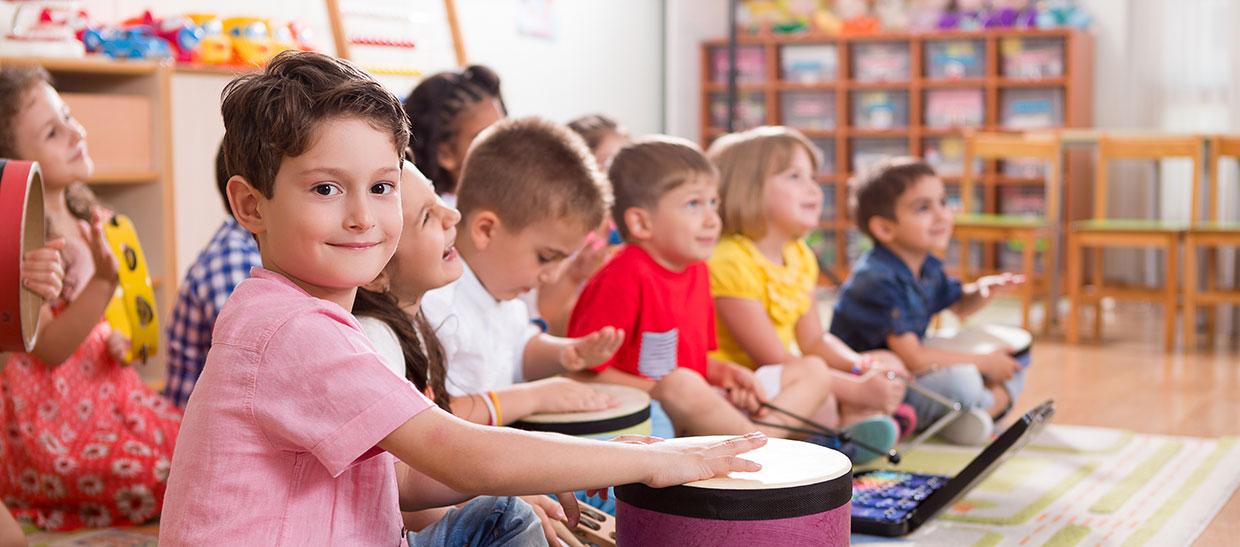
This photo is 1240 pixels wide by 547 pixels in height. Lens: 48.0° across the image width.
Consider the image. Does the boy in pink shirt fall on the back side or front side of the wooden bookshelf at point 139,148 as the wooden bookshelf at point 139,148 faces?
on the front side

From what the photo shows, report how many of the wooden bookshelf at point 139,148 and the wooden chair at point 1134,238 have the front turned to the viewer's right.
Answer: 0

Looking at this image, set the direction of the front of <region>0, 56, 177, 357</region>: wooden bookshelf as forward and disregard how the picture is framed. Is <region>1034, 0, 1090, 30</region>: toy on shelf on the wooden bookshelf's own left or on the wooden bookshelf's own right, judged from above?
on the wooden bookshelf's own left

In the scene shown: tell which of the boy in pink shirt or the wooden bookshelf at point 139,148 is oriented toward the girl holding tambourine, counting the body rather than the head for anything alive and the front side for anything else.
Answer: the wooden bookshelf

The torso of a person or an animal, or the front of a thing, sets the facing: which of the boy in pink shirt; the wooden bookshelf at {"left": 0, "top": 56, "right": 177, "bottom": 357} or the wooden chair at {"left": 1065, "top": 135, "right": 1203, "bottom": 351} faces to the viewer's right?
the boy in pink shirt

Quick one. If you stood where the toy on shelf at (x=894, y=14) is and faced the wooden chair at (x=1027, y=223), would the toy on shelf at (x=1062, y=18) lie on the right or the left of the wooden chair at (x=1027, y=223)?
left

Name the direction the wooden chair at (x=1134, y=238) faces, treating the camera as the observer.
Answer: facing the viewer

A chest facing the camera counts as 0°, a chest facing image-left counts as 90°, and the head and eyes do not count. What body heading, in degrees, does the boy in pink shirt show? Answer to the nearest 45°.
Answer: approximately 270°

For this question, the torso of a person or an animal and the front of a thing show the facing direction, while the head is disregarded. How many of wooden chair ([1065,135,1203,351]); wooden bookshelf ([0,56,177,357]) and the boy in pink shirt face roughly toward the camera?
2
